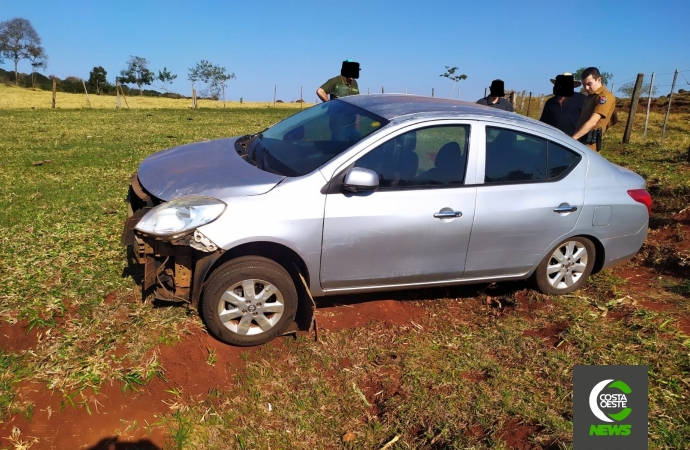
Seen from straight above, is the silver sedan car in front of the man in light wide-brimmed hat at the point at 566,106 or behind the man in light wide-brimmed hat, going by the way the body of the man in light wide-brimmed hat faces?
in front

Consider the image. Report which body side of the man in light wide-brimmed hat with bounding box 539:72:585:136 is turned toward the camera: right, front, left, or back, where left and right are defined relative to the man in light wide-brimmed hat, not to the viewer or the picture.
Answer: front

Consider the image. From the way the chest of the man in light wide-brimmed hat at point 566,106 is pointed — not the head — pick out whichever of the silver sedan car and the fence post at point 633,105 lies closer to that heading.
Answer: the silver sedan car

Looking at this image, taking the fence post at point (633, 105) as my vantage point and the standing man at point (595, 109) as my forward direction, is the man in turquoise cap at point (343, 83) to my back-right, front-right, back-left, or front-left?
front-right

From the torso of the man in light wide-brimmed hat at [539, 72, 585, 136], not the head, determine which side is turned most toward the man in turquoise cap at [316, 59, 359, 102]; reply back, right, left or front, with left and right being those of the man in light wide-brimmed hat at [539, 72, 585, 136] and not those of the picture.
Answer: right

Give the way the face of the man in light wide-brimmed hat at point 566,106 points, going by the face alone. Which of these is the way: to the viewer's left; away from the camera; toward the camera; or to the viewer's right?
toward the camera

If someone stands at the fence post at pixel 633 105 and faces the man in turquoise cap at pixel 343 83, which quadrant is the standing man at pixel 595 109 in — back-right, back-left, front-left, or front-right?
front-left

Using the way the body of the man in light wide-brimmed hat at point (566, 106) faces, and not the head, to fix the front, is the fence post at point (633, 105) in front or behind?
behind

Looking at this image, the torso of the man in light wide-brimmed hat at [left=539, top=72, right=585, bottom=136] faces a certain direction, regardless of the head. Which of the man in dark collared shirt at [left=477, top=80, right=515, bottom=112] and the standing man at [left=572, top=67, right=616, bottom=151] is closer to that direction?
the standing man

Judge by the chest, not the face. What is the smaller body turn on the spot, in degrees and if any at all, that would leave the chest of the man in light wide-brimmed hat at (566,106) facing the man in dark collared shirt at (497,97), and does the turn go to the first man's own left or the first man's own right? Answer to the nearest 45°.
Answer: approximately 135° to the first man's own right
